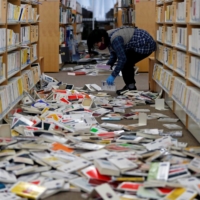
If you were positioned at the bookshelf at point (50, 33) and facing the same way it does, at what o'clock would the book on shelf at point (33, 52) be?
The book on shelf is roughly at 3 o'clock from the bookshelf.

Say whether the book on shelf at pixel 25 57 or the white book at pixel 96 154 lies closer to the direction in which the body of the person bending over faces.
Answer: the book on shelf

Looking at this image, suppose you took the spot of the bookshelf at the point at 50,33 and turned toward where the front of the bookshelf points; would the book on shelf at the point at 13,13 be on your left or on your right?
on your right

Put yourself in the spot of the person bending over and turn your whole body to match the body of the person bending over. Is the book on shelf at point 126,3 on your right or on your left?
on your right

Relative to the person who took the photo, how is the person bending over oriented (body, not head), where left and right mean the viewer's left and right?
facing to the left of the viewer

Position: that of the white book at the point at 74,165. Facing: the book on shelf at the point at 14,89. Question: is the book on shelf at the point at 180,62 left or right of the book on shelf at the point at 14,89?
right

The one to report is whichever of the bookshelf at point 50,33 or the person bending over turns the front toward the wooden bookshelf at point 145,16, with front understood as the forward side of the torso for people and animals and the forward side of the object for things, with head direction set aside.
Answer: the bookshelf

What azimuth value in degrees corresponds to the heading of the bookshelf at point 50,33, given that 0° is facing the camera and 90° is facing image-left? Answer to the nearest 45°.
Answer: approximately 270°

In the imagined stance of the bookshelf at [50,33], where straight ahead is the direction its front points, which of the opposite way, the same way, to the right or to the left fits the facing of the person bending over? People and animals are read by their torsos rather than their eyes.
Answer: the opposite way

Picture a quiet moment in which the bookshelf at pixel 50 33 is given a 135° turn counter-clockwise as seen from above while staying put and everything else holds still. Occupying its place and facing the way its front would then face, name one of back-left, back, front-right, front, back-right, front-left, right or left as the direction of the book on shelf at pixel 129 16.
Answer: right

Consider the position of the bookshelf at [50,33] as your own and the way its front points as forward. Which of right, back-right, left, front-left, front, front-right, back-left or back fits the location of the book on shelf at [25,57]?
right

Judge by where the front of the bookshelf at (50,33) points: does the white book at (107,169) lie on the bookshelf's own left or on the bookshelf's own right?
on the bookshelf's own right

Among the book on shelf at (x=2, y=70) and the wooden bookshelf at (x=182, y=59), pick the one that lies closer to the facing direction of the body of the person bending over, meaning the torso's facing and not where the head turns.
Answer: the book on shelf

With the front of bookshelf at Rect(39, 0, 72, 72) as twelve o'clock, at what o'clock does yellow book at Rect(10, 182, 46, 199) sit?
The yellow book is roughly at 3 o'clock from the bookshelf.
